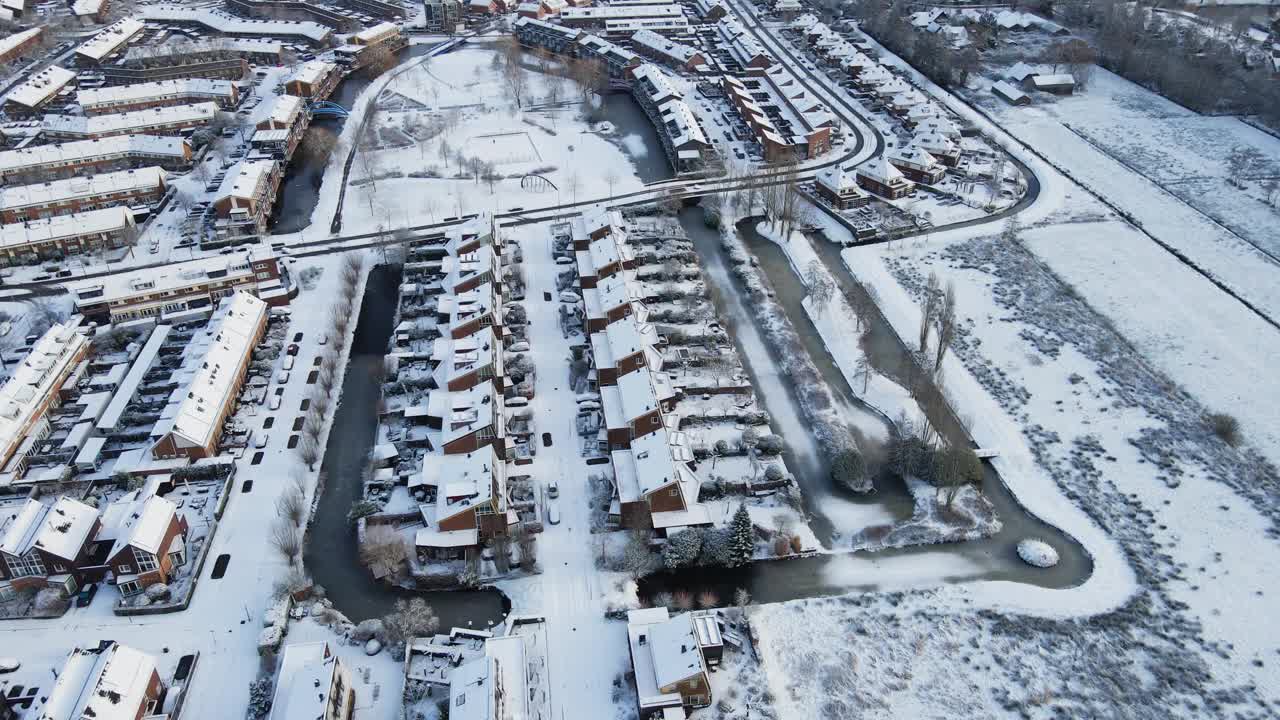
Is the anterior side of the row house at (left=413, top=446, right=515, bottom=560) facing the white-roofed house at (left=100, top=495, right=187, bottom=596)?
no

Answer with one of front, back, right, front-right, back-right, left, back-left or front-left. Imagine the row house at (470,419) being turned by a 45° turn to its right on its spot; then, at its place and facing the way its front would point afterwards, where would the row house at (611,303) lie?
left

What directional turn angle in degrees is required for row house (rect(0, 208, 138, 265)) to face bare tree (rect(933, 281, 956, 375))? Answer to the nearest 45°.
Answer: approximately 45° to its left

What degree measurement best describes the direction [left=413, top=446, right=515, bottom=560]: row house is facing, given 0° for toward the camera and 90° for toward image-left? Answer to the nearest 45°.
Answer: approximately 270°

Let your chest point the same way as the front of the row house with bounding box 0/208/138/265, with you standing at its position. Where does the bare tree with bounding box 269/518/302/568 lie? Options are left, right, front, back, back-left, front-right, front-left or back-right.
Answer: front

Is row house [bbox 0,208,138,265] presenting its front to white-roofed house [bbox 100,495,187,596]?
yes

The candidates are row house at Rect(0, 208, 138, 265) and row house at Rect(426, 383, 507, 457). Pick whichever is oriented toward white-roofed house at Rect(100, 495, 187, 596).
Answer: row house at Rect(0, 208, 138, 265)

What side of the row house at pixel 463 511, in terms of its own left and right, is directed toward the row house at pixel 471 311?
left

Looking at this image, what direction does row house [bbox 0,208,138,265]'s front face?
toward the camera

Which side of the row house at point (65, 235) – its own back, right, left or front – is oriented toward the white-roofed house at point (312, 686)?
front

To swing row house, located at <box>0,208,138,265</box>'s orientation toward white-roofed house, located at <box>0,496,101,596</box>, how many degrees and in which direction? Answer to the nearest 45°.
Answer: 0° — it already faces it

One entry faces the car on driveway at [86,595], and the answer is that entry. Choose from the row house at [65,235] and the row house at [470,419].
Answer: the row house at [65,235]

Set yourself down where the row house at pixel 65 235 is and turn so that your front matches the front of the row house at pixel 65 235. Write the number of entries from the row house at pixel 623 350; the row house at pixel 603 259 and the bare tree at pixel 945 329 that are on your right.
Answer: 0

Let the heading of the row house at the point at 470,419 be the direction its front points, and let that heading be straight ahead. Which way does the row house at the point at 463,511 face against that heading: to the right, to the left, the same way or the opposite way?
the same way

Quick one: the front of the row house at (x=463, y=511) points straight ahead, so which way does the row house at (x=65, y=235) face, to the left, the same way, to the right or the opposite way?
to the right

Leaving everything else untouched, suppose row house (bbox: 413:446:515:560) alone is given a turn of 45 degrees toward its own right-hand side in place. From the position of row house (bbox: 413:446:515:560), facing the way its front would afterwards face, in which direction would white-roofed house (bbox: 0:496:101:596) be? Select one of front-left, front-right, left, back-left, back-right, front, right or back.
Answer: back-right

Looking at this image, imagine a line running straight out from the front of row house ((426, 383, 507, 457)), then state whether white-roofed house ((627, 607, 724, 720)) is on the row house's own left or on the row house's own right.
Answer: on the row house's own right

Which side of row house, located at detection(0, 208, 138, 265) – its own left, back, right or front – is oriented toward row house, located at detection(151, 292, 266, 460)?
front

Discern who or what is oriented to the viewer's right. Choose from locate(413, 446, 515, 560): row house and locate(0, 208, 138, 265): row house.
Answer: locate(413, 446, 515, 560): row house

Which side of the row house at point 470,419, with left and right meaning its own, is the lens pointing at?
right
